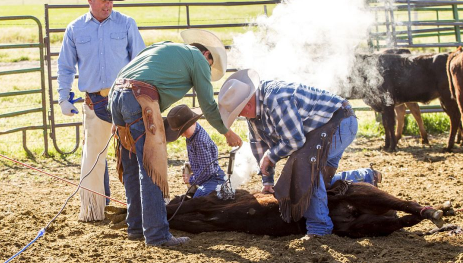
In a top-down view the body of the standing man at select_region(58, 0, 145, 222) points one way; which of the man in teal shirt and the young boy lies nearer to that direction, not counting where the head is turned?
the man in teal shirt

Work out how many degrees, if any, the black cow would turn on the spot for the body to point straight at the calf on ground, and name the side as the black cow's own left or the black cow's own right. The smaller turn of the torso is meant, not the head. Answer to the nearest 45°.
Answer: approximately 90° to the black cow's own left

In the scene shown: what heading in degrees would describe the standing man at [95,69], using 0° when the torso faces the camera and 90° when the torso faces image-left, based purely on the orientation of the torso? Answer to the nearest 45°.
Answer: approximately 0°

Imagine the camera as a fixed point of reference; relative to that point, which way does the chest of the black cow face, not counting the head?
to the viewer's left

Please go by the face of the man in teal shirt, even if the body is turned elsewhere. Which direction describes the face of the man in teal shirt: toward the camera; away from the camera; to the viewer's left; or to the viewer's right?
to the viewer's right

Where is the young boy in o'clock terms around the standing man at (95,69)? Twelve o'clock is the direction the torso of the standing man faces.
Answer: The young boy is roughly at 10 o'clock from the standing man.

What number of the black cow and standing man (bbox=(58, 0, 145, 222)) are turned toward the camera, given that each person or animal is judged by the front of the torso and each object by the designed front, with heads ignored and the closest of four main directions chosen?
1
